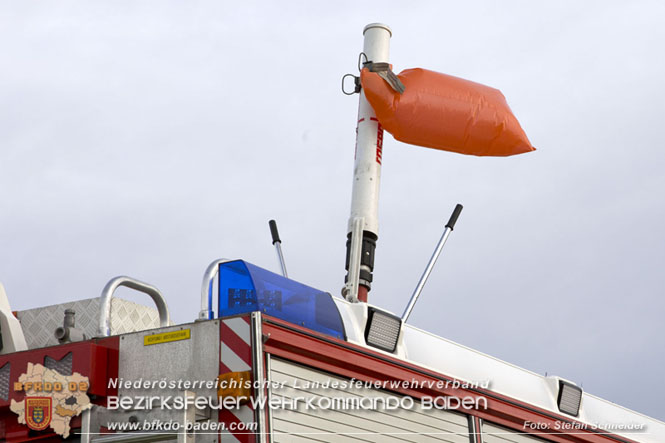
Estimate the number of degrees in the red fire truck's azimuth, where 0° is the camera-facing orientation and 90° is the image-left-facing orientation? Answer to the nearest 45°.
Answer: approximately 225°
